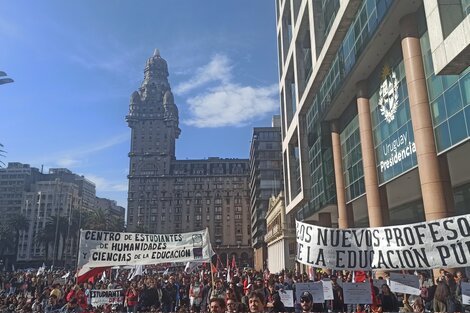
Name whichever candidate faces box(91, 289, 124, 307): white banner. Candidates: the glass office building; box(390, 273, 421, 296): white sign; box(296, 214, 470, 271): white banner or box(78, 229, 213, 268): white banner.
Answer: the glass office building

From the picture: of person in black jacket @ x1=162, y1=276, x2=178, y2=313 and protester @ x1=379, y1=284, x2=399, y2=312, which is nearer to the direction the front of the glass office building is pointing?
the person in black jacket

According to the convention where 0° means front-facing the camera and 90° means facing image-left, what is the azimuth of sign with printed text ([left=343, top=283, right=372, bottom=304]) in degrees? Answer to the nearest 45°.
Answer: approximately 0°

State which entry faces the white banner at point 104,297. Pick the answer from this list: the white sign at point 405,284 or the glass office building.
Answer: the glass office building

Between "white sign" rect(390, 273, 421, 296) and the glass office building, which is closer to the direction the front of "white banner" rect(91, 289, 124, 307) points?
the white sign

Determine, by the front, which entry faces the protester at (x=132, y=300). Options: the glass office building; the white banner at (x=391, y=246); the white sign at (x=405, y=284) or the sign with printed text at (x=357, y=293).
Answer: the glass office building

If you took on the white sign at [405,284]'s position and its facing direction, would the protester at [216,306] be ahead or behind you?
ahead

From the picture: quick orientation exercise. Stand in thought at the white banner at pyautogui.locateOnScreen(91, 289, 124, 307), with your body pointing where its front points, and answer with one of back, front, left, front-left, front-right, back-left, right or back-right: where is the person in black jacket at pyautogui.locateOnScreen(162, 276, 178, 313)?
left

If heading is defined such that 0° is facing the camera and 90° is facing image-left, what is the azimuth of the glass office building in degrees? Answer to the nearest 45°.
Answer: approximately 45°

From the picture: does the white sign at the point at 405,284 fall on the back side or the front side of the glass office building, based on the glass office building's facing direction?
on the front side

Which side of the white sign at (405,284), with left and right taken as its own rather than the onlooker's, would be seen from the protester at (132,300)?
right

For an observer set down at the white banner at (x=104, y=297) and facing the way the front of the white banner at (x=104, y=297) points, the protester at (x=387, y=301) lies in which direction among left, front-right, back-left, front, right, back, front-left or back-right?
front-left
